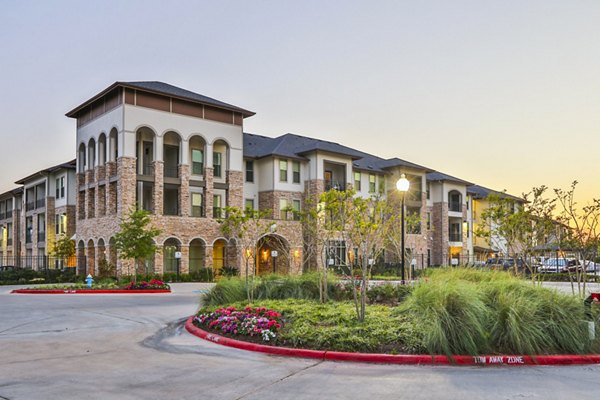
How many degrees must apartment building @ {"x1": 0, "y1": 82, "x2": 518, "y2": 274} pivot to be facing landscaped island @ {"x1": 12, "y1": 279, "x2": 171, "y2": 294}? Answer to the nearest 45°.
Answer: approximately 45° to its right

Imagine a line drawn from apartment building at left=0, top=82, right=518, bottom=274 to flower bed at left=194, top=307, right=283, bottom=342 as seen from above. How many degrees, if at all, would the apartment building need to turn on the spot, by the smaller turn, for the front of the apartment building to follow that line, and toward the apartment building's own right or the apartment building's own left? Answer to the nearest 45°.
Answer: approximately 45° to the apartment building's own right

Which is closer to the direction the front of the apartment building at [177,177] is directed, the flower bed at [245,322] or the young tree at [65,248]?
the flower bed

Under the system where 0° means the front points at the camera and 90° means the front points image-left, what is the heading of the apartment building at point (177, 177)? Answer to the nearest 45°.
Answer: approximately 315°

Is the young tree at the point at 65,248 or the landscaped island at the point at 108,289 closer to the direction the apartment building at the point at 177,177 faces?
the landscaped island

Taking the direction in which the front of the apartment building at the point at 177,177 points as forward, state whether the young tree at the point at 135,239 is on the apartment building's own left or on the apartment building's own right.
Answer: on the apartment building's own right

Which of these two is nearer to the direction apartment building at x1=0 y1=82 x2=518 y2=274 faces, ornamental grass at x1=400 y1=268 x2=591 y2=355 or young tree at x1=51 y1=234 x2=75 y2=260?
the ornamental grass
